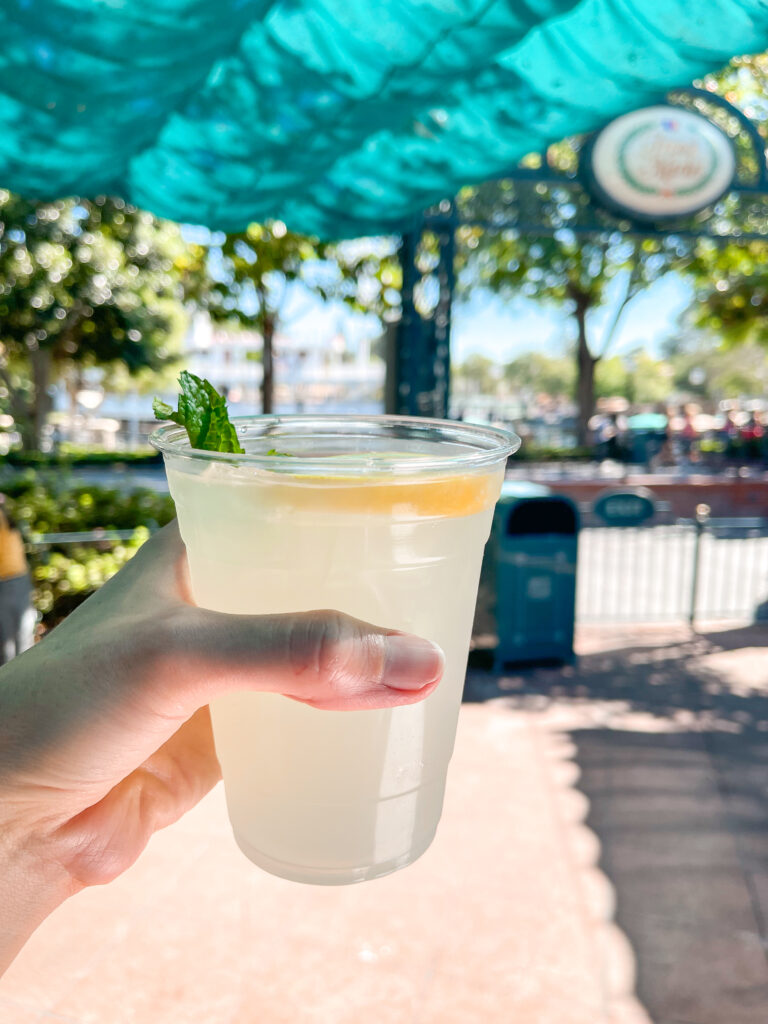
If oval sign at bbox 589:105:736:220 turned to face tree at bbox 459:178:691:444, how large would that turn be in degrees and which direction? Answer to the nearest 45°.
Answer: approximately 180°

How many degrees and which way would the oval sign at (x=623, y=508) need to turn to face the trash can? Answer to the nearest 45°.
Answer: approximately 45° to its right

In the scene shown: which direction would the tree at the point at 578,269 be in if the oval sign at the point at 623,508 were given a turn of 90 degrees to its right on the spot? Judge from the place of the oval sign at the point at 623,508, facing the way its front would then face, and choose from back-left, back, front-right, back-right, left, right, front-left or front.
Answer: right

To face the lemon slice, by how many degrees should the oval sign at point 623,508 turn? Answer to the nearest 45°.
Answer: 0° — it already faces it

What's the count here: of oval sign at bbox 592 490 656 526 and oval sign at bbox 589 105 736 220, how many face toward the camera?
2

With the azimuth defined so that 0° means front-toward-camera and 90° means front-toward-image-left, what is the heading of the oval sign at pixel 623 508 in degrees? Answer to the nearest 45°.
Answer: approximately 0°

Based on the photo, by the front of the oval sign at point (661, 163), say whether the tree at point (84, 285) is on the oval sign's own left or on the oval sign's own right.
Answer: on the oval sign's own right

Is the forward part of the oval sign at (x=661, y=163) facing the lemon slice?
yes

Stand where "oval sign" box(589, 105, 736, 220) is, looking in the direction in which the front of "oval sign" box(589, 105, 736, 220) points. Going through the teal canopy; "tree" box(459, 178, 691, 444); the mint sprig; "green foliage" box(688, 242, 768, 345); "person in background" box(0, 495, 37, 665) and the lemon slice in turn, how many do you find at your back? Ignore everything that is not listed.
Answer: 2

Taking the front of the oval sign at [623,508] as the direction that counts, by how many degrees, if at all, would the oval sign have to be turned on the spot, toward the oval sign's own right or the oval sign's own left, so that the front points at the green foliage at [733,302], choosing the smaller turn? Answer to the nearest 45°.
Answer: approximately 180°
